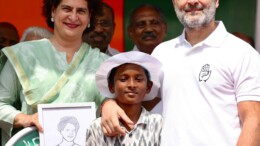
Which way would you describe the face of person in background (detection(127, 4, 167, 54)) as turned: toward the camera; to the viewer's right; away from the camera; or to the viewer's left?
toward the camera

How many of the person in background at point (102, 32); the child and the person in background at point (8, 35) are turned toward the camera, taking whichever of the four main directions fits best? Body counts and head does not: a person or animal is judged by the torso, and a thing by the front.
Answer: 3

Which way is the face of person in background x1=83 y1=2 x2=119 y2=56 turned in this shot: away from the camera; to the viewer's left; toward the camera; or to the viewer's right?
toward the camera

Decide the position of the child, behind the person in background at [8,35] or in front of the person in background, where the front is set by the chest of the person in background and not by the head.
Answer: in front

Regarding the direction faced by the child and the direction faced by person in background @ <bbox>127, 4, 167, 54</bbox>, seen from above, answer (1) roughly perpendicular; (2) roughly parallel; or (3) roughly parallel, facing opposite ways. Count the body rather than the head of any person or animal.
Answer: roughly parallel

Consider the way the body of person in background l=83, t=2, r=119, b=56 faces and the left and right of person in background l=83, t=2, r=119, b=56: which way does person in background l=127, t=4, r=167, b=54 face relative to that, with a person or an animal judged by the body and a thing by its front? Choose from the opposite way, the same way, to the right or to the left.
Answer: the same way

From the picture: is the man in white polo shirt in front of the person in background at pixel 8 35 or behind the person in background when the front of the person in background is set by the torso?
in front

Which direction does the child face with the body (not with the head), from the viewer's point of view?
toward the camera

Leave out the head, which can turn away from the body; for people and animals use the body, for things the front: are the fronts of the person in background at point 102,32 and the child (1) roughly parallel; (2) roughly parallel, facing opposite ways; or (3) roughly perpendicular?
roughly parallel

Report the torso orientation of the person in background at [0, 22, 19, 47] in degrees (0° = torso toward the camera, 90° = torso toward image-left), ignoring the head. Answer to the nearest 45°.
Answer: approximately 0°

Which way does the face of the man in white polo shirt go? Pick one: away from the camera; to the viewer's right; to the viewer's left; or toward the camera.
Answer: toward the camera

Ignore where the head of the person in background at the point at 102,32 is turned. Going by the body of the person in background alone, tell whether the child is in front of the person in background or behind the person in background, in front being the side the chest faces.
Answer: in front
